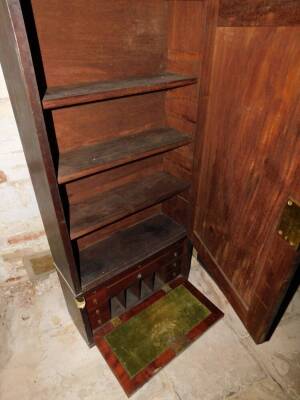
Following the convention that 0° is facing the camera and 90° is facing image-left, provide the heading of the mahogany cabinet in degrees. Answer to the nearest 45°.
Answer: approximately 315°
